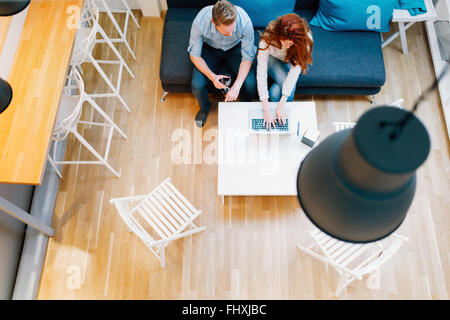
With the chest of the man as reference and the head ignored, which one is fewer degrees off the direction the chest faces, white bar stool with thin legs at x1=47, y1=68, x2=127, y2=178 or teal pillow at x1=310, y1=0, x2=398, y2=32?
the white bar stool with thin legs

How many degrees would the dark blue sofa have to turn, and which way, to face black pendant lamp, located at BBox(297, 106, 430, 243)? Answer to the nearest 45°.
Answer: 0° — it already faces it

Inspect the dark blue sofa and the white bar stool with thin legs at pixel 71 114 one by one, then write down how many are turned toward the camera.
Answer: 1

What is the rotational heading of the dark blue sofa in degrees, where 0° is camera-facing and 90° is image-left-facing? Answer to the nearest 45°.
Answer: approximately 0°

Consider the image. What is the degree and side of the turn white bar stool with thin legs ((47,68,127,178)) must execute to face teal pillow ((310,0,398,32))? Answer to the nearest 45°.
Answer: approximately 180°

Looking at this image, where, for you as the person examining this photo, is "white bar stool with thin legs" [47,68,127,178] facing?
facing to the left of the viewer

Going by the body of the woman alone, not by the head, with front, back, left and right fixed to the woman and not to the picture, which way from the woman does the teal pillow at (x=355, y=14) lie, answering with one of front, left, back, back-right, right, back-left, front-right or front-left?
back-left
